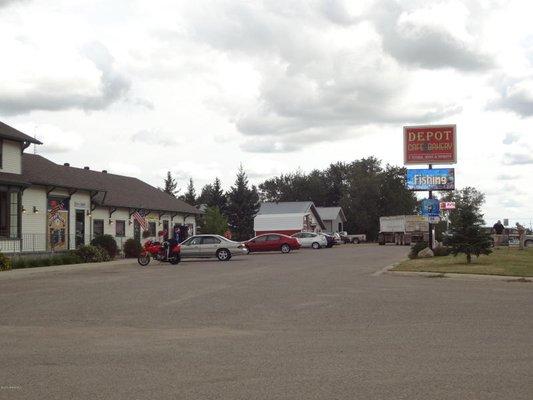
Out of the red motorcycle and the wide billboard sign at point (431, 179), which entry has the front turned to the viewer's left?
the red motorcycle

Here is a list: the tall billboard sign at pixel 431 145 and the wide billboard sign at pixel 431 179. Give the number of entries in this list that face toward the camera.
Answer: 2

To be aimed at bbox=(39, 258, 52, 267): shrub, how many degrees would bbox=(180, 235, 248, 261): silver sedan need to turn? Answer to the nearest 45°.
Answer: approximately 45° to its left

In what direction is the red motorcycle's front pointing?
to the viewer's left

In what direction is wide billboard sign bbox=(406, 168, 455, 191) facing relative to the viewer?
toward the camera

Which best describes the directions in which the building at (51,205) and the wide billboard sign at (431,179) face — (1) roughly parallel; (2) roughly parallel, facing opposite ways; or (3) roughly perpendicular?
roughly perpendicular

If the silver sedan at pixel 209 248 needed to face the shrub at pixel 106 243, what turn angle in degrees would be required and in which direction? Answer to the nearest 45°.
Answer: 0° — it already faces it

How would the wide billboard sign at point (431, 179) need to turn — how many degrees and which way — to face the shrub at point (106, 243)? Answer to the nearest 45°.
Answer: approximately 90° to its right

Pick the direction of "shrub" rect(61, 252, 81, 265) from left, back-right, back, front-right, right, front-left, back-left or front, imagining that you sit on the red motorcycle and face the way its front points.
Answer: front

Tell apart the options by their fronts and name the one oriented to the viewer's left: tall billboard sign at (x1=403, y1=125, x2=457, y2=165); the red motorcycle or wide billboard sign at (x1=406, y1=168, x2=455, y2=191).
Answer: the red motorcycle
